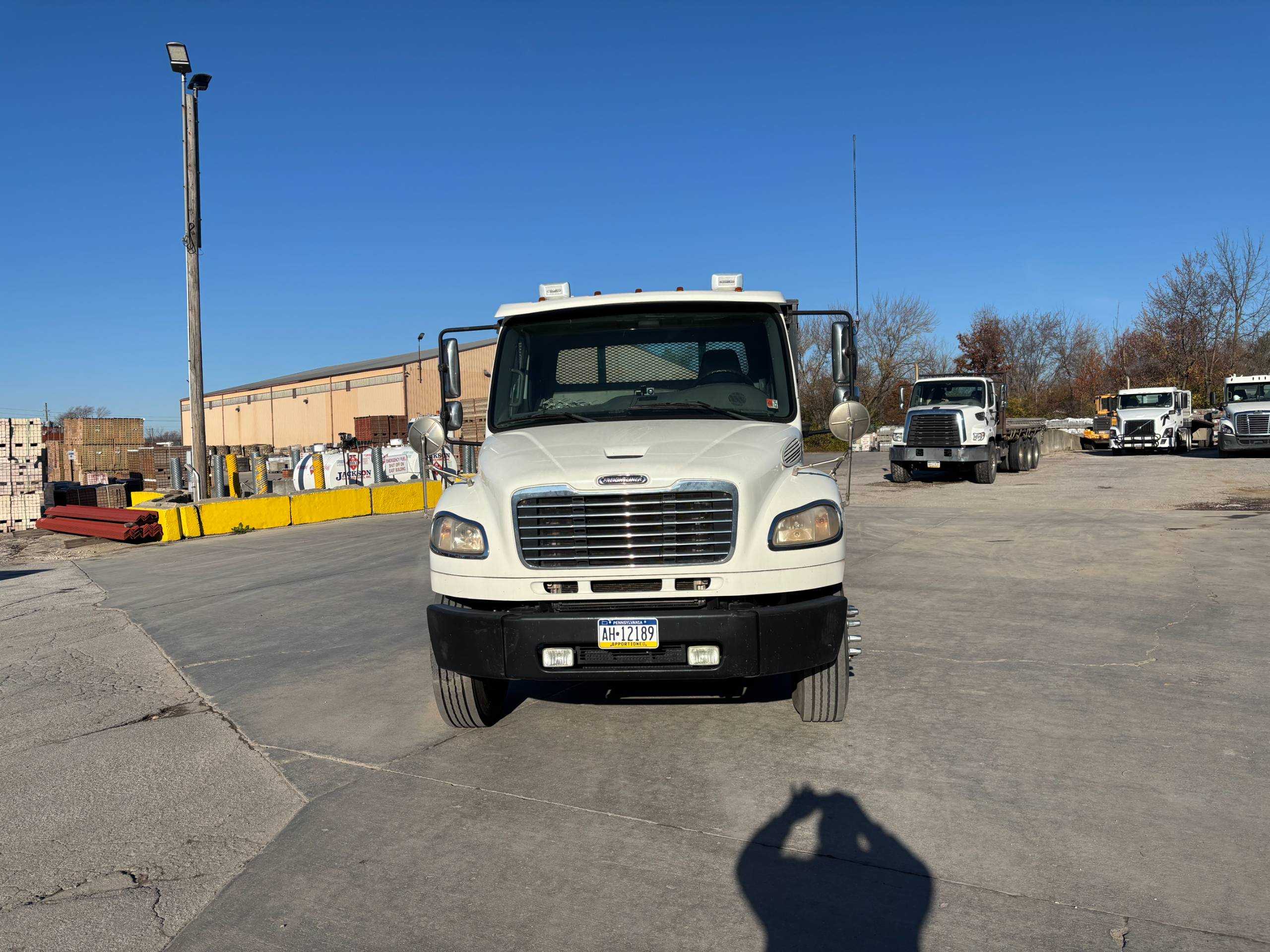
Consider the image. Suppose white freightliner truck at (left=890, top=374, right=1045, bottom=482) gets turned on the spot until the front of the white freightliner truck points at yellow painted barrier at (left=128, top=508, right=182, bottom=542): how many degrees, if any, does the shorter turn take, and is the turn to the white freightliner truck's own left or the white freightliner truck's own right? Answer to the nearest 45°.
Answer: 0° — it already faces it

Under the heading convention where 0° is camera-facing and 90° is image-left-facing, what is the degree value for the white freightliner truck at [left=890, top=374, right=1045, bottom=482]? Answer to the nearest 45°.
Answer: approximately 45°

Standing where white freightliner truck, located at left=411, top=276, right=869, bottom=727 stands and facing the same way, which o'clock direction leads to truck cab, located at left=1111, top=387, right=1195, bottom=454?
The truck cab is roughly at 7 o'clock from the white freightliner truck.

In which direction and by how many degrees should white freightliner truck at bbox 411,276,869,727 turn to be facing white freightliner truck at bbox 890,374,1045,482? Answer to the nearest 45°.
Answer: approximately 180°

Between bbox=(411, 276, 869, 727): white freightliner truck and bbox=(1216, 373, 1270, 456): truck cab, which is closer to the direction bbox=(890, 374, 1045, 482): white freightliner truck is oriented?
the white freightliner truck

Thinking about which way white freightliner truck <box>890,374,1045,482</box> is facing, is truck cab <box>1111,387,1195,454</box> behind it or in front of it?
behind

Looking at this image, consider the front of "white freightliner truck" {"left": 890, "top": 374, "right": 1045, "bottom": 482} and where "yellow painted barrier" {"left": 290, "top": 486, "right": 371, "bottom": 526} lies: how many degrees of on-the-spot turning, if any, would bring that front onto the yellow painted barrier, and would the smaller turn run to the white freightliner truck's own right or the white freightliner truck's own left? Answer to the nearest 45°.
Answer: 0° — it already faces it

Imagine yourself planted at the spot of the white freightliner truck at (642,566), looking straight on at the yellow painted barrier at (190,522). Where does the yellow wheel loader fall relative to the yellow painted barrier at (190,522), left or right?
right

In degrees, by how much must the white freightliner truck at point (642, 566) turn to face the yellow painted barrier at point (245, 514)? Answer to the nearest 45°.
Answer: approximately 135° to its right
